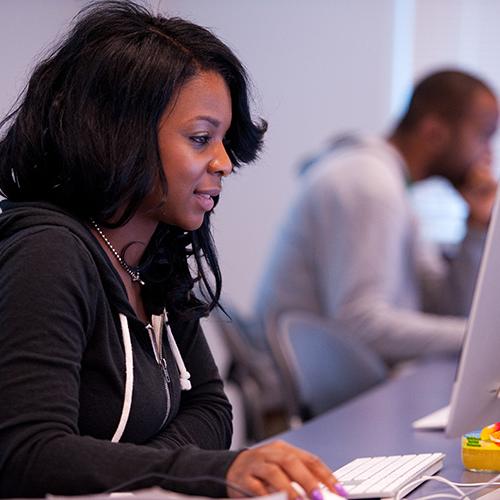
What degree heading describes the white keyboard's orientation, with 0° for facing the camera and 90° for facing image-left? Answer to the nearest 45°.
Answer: approximately 135°

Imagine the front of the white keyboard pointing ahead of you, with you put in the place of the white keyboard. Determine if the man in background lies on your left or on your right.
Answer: on your right

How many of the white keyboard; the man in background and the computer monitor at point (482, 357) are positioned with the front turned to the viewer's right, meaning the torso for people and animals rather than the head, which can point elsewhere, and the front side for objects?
1

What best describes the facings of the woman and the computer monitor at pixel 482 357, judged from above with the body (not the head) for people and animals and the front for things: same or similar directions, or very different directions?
very different directions

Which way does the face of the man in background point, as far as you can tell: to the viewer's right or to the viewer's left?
to the viewer's right

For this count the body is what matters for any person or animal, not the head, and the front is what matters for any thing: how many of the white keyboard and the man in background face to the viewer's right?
1

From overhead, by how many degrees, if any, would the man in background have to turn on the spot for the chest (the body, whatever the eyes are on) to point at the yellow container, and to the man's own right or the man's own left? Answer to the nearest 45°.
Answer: approximately 90° to the man's own right

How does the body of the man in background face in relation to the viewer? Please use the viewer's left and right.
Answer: facing to the right of the viewer

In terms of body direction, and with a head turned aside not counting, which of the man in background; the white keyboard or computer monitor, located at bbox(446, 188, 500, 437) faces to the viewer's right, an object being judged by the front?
the man in background

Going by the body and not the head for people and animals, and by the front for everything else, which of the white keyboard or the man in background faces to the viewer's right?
the man in background

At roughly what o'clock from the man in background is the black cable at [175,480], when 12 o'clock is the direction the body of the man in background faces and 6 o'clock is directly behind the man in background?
The black cable is roughly at 3 o'clock from the man in background.

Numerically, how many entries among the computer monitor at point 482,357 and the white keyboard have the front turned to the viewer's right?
0

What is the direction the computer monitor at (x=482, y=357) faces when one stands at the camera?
facing away from the viewer and to the left of the viewer

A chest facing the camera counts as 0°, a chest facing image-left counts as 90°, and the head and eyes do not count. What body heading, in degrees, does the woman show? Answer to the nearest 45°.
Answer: approximately 315°
